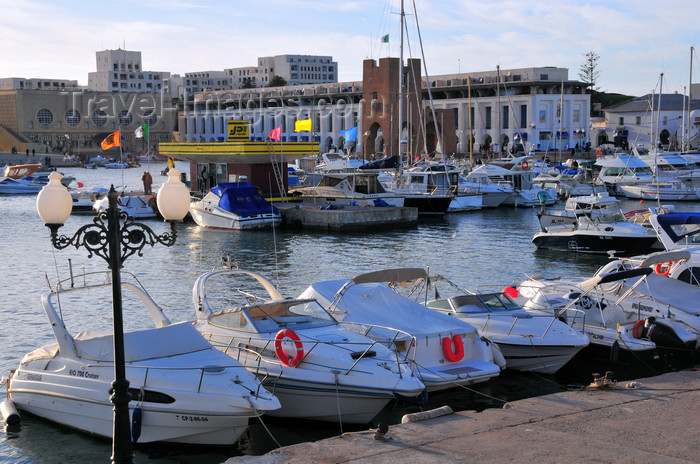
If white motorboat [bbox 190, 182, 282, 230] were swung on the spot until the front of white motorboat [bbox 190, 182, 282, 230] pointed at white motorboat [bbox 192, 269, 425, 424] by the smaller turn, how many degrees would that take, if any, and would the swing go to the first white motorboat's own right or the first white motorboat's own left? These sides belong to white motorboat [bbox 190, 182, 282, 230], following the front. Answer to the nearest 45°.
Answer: approximately 135° to the first white motorboat's own left

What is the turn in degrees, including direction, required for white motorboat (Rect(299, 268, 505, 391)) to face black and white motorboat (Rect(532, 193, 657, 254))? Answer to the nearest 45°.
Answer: approximately 45° to its right

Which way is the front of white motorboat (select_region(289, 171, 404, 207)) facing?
to the viewer's left

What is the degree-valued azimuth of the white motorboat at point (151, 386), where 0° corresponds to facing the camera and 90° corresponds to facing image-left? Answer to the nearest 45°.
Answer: approximately 315°

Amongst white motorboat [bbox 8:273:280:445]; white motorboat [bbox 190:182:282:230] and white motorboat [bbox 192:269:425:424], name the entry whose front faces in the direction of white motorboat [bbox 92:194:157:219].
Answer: white motorboat [bbox 190:182:282:230]

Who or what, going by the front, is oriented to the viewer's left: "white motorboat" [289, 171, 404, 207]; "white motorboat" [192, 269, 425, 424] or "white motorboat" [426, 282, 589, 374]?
"white motorboat" [289, 171, 404, 207]

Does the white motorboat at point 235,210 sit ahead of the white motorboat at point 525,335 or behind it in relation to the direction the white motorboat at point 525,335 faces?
behind

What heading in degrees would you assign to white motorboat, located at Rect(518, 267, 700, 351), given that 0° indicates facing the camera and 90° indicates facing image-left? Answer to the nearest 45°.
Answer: approximately 135°

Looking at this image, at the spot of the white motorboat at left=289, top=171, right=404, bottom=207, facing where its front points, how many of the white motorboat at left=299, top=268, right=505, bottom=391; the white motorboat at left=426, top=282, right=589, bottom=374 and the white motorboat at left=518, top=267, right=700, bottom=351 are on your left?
3
